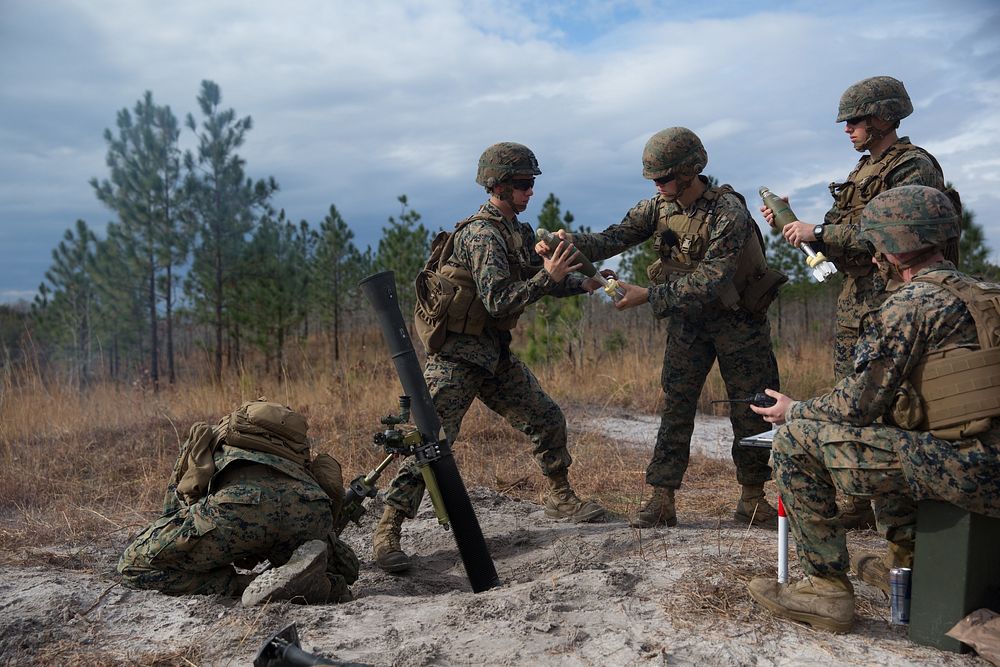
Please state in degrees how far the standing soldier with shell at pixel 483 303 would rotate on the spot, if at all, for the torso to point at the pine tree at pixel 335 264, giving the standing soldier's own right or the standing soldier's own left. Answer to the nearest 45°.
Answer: approximately 90° to the standing soldier's own left

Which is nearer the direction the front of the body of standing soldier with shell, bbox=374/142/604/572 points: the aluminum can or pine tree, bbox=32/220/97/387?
the aluminum can

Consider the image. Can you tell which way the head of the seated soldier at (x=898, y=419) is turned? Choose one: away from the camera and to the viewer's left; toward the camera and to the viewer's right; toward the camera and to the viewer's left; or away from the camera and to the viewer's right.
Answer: away from the camera and to the viewer's left

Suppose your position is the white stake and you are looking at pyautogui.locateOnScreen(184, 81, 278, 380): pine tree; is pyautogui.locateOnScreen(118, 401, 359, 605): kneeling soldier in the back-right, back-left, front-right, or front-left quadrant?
front-left

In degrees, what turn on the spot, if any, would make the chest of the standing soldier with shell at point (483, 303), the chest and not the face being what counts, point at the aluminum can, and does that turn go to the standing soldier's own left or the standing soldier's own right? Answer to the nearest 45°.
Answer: approximately 45° to the standing soldier's own right

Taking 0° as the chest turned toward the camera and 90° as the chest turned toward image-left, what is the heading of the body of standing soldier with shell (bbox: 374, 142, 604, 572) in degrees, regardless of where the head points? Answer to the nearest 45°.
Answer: approximately 270°

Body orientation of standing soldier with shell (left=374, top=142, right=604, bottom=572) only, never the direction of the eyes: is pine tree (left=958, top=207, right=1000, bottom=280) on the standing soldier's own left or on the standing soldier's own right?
on the standing soldier's own left

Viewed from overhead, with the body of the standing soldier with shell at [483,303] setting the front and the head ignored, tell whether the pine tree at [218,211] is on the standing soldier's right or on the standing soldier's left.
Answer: on the standing soldier's left

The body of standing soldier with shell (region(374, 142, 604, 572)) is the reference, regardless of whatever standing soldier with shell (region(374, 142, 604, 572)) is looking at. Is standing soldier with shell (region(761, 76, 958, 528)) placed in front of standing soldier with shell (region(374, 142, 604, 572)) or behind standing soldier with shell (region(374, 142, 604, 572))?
in front

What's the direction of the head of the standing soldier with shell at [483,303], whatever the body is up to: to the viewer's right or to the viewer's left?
to the viewer's right

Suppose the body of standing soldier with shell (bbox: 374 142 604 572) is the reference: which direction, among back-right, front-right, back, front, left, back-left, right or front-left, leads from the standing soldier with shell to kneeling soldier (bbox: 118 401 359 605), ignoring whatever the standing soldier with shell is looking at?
back-right
